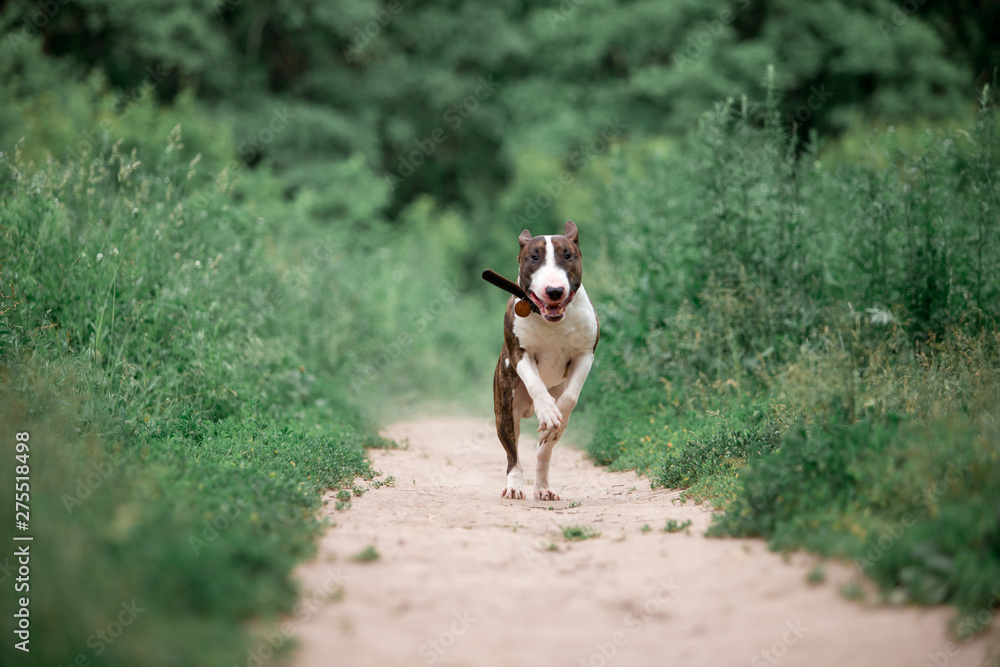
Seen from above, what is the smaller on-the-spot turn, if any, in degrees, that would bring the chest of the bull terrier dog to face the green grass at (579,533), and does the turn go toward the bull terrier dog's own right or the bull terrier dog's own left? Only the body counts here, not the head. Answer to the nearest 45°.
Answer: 0° — it already faces it

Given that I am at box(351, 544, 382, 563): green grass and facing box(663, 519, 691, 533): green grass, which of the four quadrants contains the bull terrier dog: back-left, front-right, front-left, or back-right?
front-left

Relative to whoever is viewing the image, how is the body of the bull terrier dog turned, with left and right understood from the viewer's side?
facing the viewer

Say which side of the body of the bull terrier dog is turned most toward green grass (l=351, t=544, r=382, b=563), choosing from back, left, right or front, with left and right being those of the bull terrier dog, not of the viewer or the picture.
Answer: front
